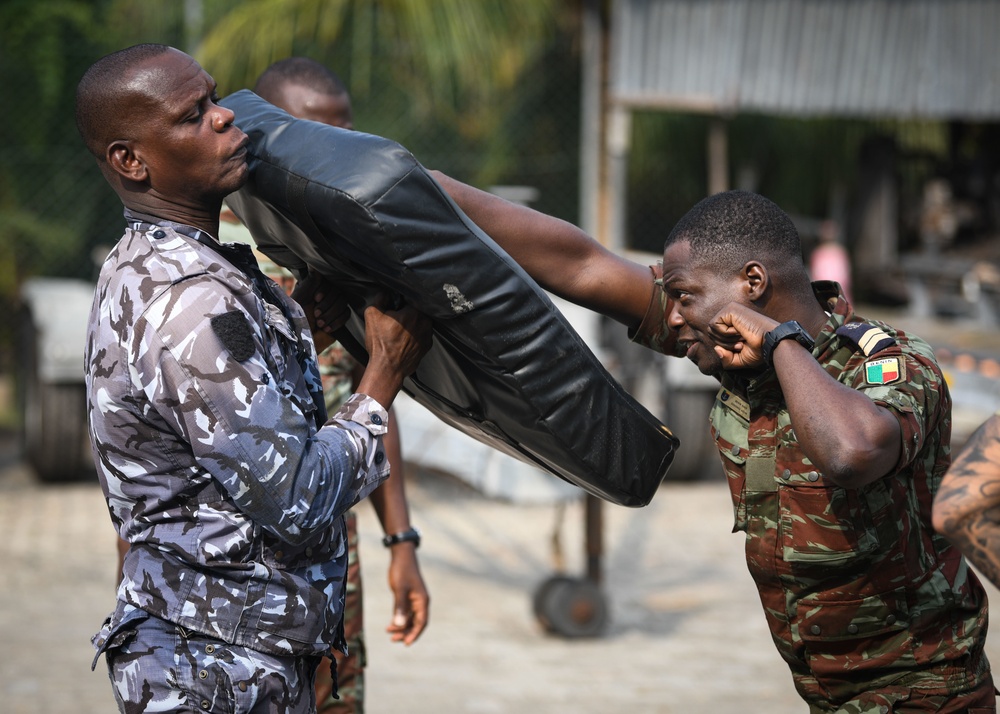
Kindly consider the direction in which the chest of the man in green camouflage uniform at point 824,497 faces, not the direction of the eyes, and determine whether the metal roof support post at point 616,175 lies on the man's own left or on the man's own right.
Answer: on the man's own right

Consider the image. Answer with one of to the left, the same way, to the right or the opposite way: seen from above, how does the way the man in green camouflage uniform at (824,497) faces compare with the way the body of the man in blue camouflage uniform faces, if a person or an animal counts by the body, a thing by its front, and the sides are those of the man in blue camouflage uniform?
the opposite way

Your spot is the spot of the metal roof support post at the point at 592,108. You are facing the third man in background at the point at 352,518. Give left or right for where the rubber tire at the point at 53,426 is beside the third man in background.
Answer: right

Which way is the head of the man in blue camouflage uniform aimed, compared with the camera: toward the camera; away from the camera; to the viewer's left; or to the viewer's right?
to the viewer's right

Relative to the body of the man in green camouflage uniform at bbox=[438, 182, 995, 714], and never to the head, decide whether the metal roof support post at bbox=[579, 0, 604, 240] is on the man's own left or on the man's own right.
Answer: on the man's own right

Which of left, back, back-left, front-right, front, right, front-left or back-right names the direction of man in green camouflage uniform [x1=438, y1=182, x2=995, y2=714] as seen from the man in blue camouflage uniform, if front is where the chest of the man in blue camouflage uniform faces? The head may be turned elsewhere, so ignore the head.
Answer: front

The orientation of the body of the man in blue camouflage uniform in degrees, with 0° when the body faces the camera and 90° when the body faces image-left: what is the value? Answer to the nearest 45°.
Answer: approximately 270°

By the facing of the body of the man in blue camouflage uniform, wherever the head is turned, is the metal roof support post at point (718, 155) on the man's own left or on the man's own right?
on the man's own left

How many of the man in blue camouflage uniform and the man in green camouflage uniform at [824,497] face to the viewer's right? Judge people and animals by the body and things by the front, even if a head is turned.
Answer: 1

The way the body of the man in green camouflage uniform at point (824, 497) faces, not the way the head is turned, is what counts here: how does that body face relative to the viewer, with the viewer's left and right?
facing the viewer and to the left of the viewer

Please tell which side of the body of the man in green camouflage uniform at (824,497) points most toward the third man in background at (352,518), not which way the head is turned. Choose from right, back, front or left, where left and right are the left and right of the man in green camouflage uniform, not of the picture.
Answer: right
